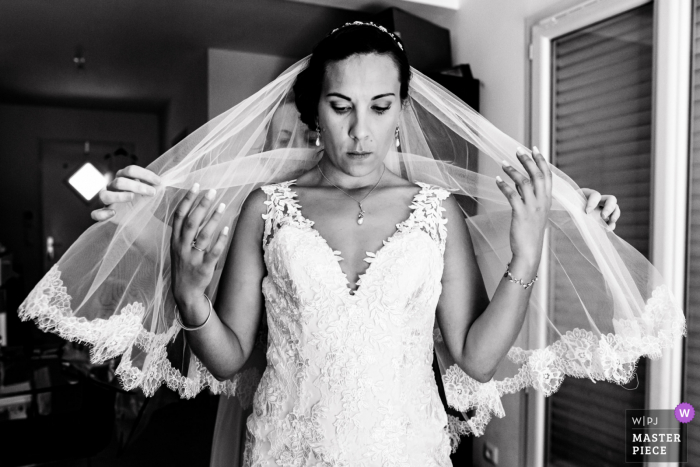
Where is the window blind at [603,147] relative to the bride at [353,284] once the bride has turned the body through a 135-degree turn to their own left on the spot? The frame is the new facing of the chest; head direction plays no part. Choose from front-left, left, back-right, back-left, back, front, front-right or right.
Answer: front

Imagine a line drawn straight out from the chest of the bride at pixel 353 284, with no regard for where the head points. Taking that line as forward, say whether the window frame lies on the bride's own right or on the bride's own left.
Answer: on the bride's own left

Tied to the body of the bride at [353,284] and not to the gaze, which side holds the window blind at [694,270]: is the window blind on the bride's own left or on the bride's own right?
on the bride's own left
